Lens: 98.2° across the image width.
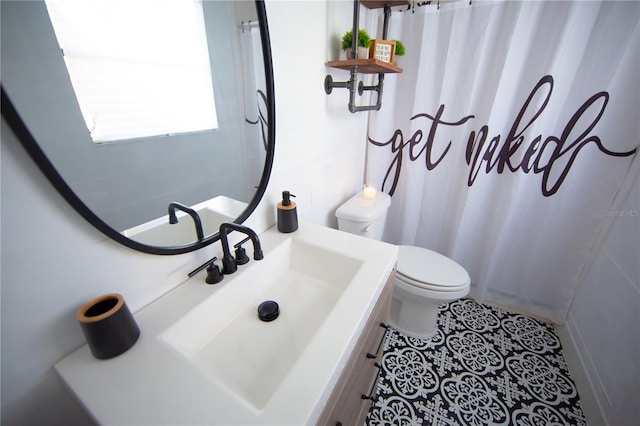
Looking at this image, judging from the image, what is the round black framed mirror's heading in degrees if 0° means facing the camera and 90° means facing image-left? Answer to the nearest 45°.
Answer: approximately 315°

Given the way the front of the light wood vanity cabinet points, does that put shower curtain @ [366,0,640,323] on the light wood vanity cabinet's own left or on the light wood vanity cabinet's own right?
on the light wood vanity cabinet's own left

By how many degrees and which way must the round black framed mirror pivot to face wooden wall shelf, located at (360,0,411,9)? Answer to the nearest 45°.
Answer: approximately 45° to its left

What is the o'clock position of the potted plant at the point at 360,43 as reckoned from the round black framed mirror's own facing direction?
The potted plant is roughly at 10 o'clock from the round black framed mirror.

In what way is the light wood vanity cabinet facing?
to the viewer's right
